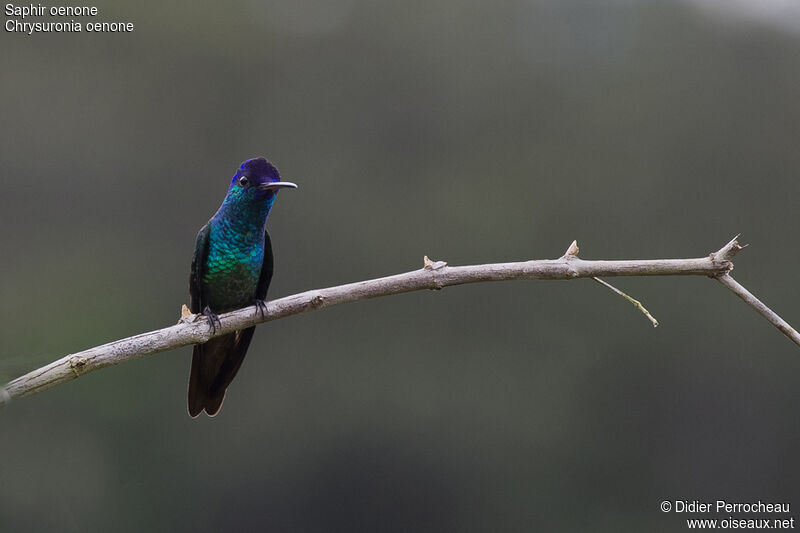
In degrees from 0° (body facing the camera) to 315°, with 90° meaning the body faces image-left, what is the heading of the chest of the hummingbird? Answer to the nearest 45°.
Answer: approximately 315°
